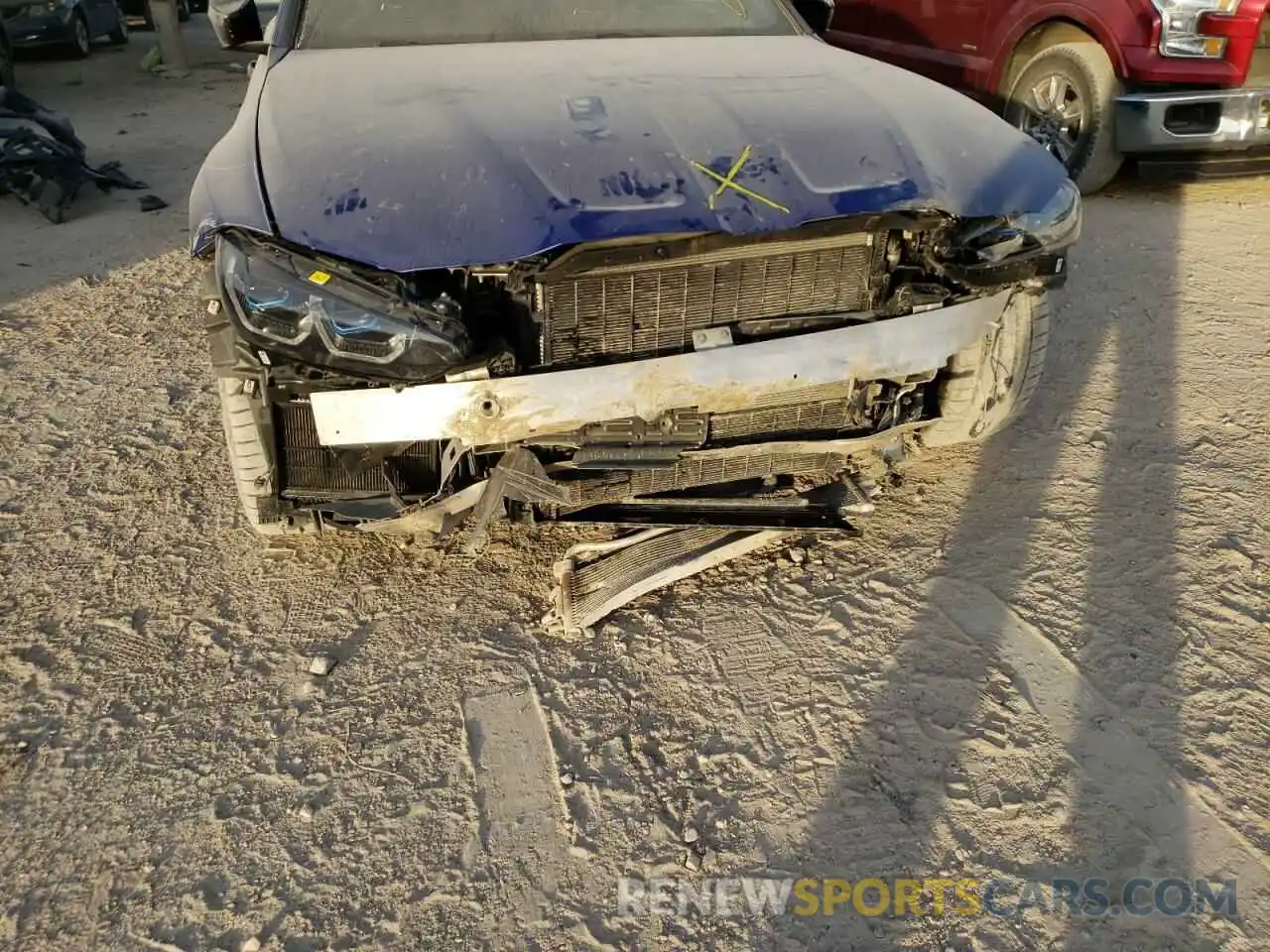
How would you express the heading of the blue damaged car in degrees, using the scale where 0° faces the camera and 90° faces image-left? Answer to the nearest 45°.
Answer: approximately 0°

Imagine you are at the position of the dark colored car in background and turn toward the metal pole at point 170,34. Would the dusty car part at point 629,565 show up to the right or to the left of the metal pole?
right

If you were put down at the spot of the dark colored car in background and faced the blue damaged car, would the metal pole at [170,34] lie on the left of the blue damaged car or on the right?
left

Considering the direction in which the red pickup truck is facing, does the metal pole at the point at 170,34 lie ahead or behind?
behind

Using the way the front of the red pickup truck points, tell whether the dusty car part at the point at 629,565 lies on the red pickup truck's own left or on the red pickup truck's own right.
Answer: on the red pickup truck's own right

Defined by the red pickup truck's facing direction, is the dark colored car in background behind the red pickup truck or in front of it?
behind
